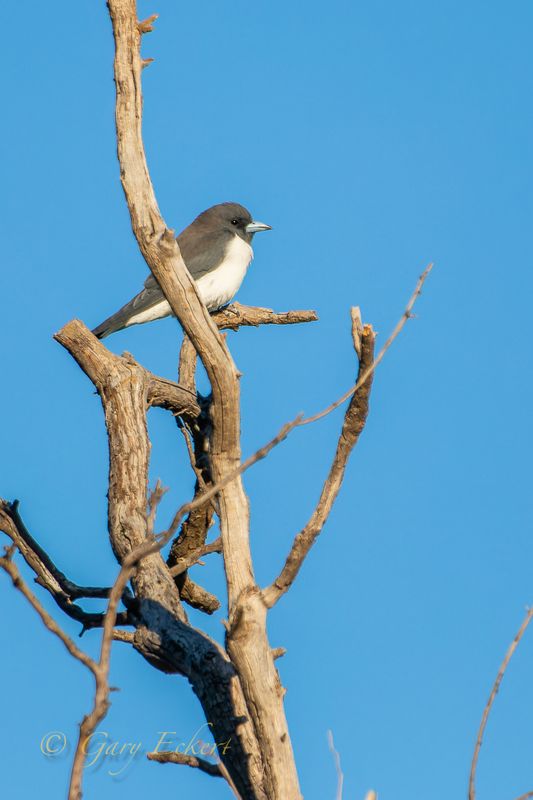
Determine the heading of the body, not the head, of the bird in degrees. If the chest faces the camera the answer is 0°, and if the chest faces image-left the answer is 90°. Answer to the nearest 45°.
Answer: approximately 270°
